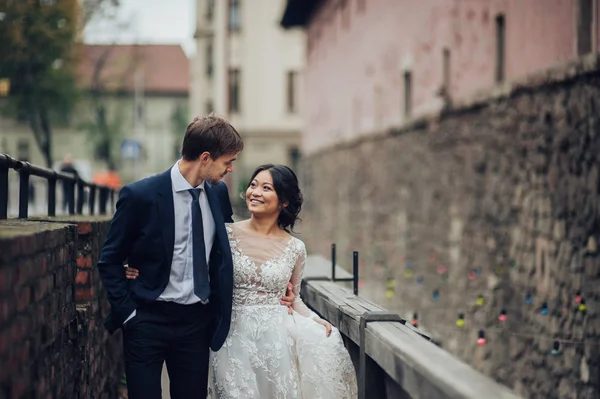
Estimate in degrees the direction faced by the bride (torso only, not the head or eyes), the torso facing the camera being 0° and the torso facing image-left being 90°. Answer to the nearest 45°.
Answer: approximately 0°

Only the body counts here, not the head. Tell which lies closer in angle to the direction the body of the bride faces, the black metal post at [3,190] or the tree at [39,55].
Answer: the black metal post

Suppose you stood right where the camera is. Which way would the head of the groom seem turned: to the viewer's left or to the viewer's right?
to the viewer's right

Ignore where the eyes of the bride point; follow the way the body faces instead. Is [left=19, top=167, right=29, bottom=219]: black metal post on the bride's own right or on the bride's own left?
on the bride's own right

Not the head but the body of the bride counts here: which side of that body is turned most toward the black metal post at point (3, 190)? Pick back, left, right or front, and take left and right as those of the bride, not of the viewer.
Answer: right
